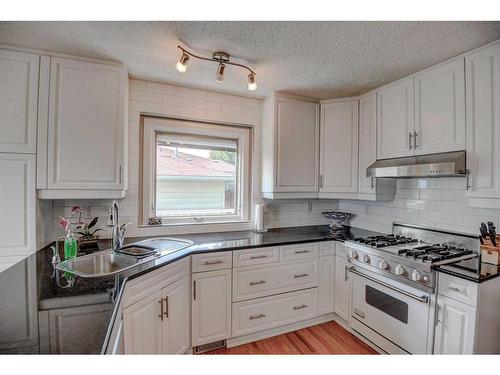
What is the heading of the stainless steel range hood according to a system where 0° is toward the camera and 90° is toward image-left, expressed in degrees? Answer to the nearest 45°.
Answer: approximately 45°

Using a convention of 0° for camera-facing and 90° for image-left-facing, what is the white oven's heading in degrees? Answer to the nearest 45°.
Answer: approximately 45°

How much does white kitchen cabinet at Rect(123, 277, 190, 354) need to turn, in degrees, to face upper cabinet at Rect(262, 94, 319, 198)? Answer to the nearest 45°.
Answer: approximately 90° to its left

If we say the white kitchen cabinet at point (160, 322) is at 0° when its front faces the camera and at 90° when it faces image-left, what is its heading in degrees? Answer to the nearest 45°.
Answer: approximately 315°

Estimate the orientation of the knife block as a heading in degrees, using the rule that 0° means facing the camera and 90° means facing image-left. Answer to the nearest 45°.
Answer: approximately 45°

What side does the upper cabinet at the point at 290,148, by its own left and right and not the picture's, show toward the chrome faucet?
right
